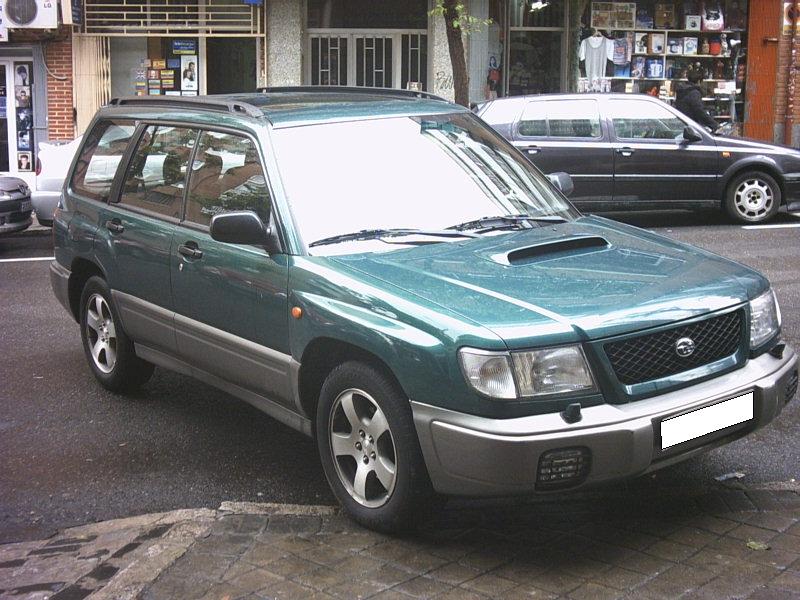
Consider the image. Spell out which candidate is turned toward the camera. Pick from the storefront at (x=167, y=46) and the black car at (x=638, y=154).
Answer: the storefront

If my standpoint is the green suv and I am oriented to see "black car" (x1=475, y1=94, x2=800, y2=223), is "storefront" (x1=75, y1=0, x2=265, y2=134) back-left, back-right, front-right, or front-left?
front-left

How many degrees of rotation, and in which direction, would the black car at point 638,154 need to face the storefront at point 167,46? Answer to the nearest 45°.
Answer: approximately 135° to its left

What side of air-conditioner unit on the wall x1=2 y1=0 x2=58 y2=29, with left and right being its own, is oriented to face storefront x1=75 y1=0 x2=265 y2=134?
left

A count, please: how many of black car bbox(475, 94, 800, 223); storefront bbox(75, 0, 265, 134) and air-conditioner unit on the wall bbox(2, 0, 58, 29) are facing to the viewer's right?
1

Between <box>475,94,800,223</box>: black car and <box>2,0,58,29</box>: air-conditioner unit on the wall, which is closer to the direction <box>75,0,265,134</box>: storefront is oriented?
the black car

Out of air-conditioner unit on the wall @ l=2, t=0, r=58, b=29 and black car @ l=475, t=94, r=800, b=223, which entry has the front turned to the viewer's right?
the black car

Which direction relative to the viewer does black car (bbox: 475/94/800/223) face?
to the viewer's right

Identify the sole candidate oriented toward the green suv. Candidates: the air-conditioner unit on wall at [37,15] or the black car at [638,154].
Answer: the air-conditioner unit on wall

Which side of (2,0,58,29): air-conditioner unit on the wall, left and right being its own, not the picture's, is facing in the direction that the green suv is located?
front

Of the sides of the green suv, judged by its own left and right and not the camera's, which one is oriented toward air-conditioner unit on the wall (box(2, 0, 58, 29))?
back

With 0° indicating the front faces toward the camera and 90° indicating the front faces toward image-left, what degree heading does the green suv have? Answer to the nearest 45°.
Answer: approximately 315°

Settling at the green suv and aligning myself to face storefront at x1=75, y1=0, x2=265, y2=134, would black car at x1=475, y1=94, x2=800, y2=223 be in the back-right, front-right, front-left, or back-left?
front-right

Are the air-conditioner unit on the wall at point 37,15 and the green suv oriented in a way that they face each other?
no

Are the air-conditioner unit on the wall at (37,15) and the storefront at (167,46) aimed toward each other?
no

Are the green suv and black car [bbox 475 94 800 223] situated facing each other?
no

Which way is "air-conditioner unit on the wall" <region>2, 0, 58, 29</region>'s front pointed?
toward the camera

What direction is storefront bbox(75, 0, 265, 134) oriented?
toward the camera

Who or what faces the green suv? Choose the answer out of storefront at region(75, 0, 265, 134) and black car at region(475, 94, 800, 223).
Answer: the storefront

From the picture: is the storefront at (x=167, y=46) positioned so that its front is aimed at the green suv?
yes
